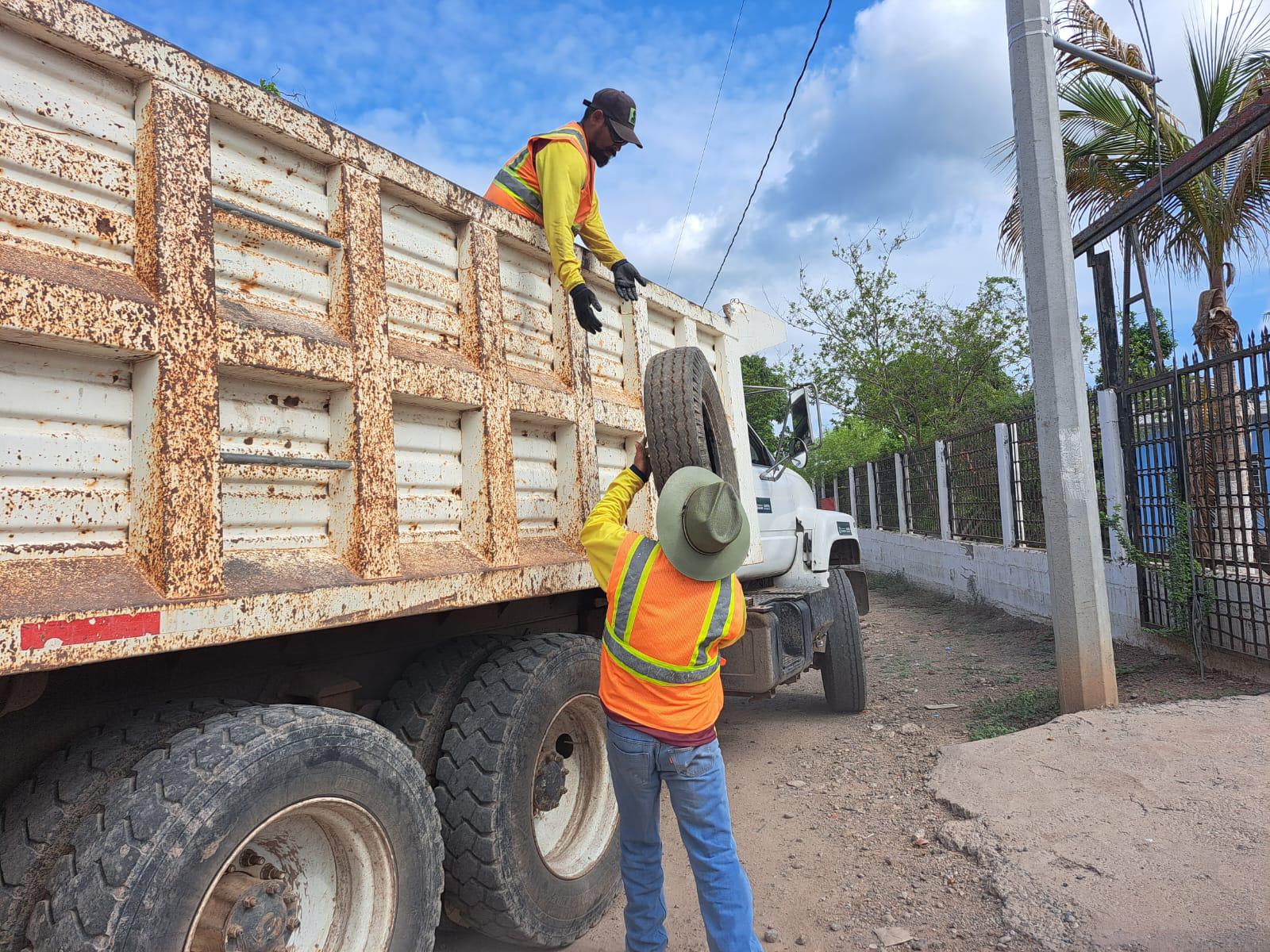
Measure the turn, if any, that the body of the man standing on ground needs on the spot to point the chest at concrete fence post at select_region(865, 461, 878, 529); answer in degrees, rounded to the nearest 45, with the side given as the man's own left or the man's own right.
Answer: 0° — they already face it

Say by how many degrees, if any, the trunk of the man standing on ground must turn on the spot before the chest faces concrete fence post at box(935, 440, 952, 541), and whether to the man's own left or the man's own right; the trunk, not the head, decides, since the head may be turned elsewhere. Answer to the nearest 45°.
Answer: approximately 45° to the man's own right

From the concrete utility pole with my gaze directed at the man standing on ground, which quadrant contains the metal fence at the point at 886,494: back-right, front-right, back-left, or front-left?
back-right

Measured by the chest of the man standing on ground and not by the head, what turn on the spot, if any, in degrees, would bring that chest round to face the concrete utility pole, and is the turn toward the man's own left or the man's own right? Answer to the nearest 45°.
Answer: approximately 45° to the man's own right

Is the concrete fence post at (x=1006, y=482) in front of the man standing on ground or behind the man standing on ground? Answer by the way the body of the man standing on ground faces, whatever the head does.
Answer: in front

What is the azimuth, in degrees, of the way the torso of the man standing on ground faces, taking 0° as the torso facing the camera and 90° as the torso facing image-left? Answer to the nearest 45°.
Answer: approximately 180°

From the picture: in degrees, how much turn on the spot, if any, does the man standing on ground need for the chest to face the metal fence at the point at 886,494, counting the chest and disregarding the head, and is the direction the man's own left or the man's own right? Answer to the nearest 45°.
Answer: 0° — they already face it

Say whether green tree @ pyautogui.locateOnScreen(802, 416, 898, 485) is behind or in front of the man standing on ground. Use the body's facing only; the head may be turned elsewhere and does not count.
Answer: in front

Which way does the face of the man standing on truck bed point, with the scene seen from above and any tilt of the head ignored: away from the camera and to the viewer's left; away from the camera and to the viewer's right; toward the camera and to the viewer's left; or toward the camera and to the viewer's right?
toward the camera and to the viewer's right

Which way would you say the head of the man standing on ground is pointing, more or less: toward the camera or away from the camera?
away from the camera

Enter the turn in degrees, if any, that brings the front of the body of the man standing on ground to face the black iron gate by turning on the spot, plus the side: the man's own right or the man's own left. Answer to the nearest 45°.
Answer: approximately 45° to the man's own right

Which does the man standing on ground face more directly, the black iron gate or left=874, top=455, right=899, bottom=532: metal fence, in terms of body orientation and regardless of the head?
the metal fence
